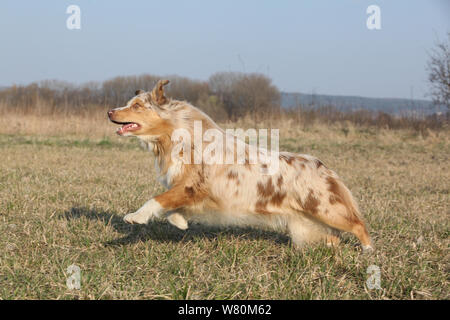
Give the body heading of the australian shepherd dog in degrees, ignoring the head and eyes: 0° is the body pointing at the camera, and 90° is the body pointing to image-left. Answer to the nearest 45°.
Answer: approximately 90°
